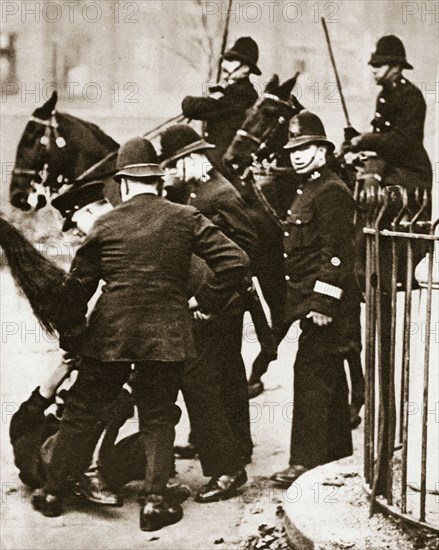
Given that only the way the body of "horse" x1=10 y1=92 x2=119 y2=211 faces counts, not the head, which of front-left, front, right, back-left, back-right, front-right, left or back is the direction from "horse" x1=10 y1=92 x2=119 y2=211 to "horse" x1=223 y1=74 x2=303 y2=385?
back

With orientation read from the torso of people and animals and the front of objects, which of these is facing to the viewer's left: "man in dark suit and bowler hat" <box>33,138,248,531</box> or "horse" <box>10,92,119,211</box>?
the horse

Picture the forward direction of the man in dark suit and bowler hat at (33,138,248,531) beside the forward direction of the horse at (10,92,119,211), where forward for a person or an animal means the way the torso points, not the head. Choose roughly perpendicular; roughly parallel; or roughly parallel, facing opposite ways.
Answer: roughly perpendicular

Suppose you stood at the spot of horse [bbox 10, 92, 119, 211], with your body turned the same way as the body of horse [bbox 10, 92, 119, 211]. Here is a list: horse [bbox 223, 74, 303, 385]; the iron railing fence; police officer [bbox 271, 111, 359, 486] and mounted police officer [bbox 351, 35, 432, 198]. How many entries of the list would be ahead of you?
0

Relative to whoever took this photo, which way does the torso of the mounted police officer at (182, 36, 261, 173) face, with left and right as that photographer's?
facing to the left of the viewer

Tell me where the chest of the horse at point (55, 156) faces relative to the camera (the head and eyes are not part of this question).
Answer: to the viewer's left

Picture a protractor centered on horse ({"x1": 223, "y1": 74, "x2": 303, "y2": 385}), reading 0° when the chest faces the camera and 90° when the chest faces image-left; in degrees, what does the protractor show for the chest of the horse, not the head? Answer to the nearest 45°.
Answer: approximately 45°

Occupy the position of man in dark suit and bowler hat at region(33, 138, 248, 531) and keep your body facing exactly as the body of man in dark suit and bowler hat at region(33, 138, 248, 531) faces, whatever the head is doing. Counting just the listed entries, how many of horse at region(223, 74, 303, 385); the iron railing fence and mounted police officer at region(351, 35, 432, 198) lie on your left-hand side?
0

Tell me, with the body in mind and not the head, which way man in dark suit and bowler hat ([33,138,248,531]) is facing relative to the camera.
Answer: away from the camera

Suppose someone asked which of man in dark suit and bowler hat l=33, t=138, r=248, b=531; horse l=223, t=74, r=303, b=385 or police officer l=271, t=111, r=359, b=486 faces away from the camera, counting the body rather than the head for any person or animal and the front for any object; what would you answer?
man in dark suit and bowler hat l=33, t=138, r=248, b=531

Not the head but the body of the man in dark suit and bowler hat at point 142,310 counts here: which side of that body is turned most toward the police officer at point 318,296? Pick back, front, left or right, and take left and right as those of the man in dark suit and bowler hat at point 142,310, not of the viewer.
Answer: right

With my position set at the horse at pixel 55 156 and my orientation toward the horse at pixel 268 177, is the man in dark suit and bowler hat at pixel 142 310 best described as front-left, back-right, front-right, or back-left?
front-right

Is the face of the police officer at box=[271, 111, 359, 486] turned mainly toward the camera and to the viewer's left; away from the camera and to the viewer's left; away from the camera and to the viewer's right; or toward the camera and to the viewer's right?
toward the camera and to the viewer's left

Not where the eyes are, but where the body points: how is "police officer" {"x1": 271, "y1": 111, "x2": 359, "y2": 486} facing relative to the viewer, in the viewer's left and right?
facing the viewer and to the left of the viewer

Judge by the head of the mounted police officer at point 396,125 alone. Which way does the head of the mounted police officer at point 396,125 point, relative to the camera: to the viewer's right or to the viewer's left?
to the viewer's left

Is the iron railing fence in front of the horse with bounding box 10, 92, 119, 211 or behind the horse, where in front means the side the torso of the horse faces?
behind

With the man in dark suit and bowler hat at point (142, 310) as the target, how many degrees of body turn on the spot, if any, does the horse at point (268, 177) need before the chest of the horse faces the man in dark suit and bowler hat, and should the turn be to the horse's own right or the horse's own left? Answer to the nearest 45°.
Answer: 0° — it already faces them

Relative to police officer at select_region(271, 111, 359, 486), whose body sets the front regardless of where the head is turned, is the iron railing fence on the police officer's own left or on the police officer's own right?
on the police officer's own left
